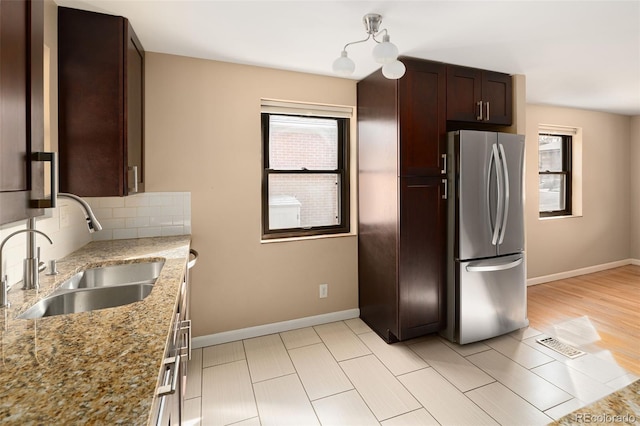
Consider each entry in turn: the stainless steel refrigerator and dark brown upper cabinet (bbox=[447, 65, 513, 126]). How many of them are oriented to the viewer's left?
0

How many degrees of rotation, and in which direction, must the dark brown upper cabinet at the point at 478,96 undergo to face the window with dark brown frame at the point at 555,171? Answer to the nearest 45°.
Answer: approximately 135° to its left

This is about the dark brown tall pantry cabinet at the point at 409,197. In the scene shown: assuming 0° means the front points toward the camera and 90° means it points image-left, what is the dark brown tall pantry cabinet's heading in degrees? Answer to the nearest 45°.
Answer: approximately 315°

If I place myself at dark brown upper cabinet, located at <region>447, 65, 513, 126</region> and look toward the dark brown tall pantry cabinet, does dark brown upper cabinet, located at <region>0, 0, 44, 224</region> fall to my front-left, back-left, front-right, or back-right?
front-left

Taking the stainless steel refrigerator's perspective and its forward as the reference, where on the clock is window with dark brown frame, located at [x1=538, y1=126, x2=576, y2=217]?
The window with dark brown frame is roughly at 8 o'clock from the stainless steel refrigerator.

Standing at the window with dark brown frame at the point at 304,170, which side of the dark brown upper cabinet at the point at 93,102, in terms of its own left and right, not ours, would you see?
front

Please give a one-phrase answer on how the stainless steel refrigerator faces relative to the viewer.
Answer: facing the viewer and to the right of the viewer

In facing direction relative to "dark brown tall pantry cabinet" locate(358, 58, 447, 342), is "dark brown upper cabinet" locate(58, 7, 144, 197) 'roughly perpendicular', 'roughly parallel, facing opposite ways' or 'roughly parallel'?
roughly perpendicular

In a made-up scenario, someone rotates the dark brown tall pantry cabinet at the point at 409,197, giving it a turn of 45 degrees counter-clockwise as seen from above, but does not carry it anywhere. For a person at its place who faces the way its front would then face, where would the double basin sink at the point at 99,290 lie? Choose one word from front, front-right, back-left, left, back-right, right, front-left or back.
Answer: back-right

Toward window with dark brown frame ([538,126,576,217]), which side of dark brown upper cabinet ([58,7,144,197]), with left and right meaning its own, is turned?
front

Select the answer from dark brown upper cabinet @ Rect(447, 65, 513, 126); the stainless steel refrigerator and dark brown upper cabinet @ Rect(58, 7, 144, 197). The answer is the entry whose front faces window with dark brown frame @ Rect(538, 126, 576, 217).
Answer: dark brown upper cabinet @ Rect(58, 7, 144, 197)

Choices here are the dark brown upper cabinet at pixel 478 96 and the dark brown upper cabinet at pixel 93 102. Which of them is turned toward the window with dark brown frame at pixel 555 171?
the dark brown upper cabinet at pixel 93 102

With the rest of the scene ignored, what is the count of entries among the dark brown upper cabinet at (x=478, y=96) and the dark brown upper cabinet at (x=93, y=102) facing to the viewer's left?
0

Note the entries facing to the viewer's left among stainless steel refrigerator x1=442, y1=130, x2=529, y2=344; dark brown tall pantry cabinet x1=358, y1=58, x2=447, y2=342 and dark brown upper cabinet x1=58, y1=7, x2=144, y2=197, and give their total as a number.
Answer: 0

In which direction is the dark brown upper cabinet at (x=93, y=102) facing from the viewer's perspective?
to the viewer's right

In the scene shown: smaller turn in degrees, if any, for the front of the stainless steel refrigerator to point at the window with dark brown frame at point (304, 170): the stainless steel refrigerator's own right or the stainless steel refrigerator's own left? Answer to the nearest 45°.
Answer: approximately 135° to the stainless steel refrigerator's own right
